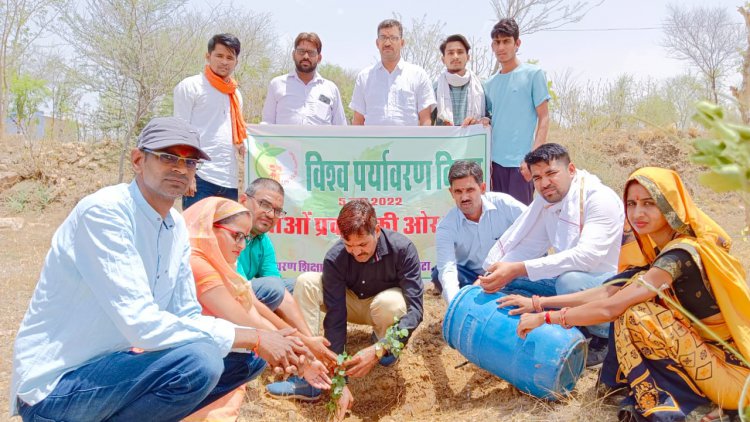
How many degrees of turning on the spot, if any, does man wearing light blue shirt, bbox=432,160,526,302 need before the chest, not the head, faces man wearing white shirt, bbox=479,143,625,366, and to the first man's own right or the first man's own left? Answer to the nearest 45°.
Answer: approximately 45° to the first man's own left

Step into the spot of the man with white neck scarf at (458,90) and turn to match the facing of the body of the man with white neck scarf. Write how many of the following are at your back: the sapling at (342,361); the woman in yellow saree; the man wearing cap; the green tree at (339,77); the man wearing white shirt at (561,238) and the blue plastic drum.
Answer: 1

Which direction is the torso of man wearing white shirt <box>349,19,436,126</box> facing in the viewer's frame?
toward the camera

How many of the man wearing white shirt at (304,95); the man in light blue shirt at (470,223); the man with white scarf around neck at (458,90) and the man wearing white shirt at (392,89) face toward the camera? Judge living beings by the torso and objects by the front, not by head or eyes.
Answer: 4

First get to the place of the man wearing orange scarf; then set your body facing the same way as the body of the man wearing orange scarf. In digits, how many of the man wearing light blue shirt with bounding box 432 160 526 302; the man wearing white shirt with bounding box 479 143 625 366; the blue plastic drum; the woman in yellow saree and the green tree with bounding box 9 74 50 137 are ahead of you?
4

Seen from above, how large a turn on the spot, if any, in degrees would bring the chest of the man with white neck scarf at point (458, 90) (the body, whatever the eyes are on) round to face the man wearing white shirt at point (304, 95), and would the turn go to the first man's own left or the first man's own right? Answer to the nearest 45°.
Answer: approximately 90° to the first man's own right

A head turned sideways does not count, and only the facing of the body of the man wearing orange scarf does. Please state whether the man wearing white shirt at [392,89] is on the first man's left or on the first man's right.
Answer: on the first man's left

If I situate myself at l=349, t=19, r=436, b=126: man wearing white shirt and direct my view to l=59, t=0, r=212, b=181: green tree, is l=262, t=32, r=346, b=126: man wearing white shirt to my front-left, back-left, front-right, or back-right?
front-left

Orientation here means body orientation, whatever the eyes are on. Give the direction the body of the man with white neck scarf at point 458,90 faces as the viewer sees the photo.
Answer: toward the camera

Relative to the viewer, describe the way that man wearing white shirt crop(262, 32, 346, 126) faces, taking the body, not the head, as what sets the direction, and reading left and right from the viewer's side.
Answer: facing the viewer

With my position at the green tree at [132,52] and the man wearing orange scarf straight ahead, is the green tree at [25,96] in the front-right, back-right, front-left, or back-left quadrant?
back-right

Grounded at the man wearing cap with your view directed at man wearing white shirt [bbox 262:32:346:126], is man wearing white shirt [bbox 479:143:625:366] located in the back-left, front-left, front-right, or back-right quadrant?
front-right

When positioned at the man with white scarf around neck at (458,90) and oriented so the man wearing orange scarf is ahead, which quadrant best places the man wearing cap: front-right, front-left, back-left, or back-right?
front-left

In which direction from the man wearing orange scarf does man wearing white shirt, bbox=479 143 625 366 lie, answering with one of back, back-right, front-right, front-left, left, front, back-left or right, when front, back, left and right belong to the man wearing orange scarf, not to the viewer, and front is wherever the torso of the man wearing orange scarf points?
front

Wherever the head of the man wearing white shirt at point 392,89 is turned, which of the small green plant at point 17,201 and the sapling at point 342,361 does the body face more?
the sapling
